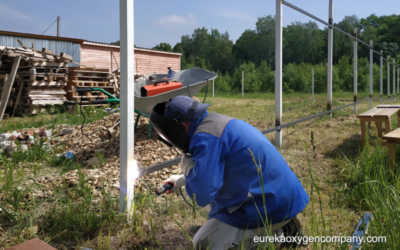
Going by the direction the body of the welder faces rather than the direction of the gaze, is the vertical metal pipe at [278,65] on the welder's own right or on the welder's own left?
on the welder's own right

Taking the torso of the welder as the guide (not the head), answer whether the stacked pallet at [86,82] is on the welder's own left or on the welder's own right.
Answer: on the welder's own right

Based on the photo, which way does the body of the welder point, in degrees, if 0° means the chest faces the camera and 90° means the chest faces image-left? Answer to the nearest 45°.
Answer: approximately 90°

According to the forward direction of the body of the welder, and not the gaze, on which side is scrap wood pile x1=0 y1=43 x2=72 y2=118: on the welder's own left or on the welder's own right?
on the welder's own right

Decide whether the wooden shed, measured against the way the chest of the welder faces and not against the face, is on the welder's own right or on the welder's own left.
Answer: on the welder's own right
